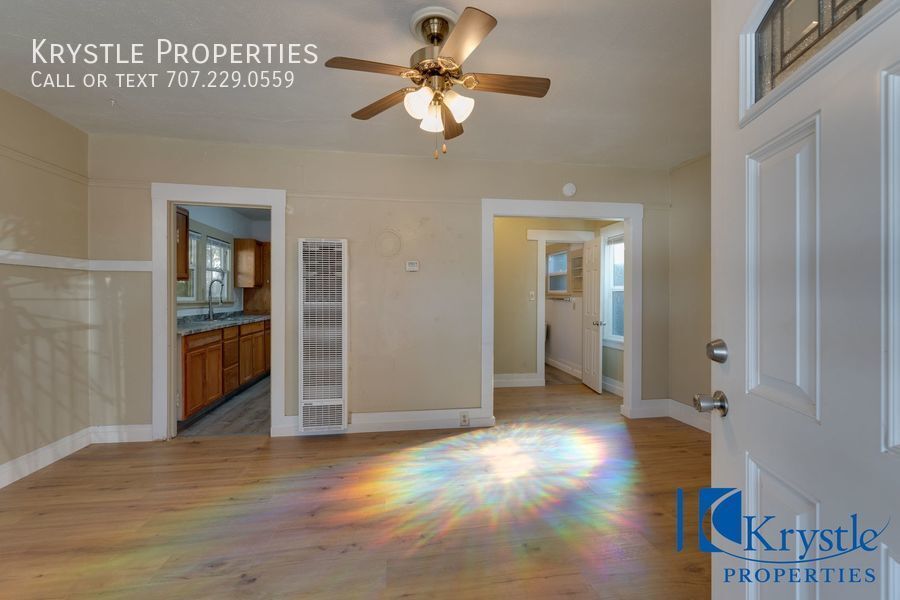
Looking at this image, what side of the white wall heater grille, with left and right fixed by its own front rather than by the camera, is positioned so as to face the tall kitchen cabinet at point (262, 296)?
back

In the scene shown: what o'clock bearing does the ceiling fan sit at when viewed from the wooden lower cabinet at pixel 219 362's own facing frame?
The ceiling fan is roughly at 1 o'clock from the wooden lower cabinet.

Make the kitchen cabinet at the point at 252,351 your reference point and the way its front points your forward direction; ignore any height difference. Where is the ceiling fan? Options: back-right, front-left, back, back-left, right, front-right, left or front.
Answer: front-right

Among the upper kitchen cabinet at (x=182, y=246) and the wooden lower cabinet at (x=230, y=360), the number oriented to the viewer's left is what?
0

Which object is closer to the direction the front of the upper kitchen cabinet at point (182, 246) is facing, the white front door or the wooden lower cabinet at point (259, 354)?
the white front door

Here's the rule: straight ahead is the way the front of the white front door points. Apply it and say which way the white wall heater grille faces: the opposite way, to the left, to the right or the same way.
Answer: to the left

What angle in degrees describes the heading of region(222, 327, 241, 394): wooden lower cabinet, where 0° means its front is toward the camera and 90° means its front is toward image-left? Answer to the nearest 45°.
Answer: approximately 315°

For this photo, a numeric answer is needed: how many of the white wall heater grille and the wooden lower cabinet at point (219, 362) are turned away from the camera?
0

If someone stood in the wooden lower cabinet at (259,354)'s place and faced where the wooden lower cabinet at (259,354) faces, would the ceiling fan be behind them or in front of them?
in front

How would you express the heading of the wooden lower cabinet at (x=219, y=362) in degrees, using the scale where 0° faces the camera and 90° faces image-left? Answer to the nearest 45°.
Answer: approximately 315°

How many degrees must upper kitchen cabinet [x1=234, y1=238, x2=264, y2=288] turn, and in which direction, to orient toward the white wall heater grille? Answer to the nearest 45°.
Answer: approximately 45° to its right
